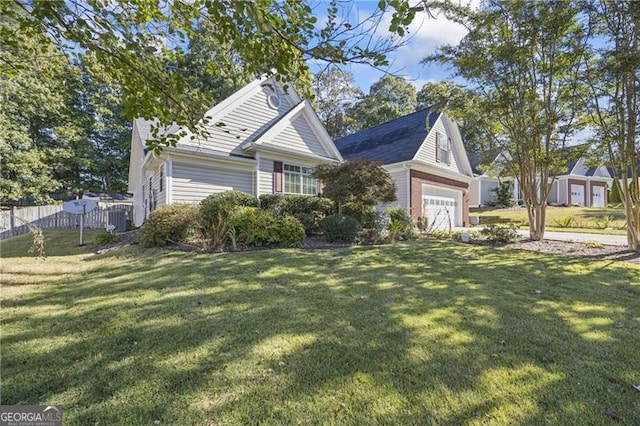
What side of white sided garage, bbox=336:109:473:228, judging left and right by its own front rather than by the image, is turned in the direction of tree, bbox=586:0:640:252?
front

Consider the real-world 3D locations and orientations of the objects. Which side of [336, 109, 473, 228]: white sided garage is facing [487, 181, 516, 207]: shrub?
left

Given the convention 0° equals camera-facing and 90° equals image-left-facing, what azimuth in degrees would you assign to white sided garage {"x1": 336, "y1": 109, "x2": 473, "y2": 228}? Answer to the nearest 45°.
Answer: approximately 315°

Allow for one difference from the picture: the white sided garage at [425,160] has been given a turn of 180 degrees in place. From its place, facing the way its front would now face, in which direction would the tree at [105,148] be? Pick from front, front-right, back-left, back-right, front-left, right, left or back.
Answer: front-left

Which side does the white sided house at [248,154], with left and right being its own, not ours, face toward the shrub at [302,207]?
front

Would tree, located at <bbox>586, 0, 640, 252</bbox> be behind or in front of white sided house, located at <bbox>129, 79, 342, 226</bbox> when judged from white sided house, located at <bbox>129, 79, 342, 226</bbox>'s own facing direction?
in front

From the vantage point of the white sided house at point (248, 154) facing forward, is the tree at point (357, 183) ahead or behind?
ahead

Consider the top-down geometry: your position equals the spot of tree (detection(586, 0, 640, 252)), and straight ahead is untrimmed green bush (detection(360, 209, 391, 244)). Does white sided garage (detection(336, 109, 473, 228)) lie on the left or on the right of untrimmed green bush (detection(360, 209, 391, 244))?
right

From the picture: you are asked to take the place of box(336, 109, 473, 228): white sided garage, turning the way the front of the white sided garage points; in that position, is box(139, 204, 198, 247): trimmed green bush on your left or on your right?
on your right

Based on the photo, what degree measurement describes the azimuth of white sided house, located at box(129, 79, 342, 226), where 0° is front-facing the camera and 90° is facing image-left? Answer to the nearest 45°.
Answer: approximately 315°

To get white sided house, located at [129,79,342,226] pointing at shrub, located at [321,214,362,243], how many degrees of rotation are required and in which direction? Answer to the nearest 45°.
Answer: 0° — it already faces it

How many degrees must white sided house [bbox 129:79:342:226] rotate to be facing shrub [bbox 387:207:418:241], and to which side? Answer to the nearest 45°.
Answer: approximately 45° to its left
